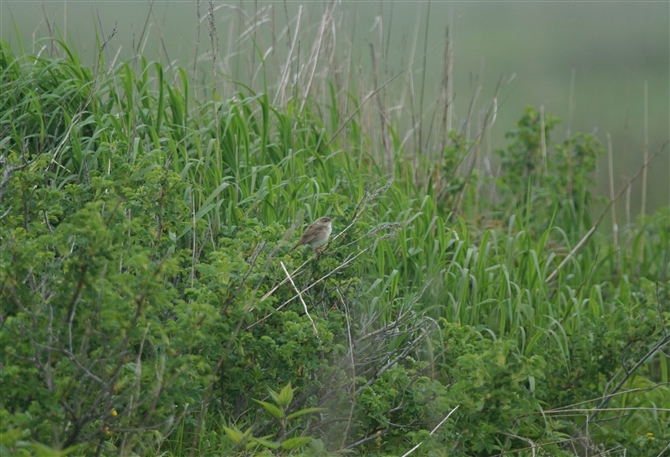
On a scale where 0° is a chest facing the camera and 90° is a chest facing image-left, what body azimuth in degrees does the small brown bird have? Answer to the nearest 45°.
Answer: approximately 270°
